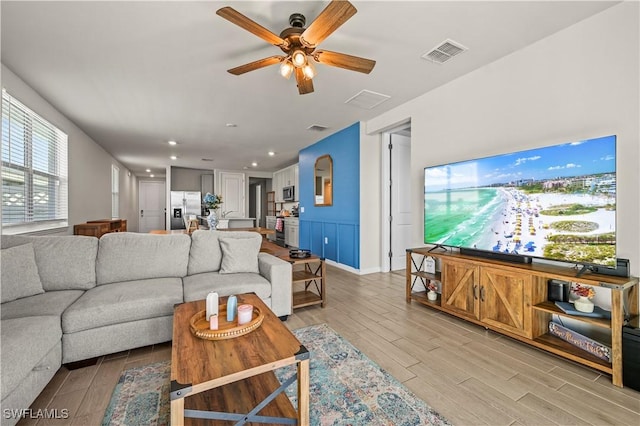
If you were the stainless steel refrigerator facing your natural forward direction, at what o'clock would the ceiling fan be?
The ceiling fan is roughly at 12 o'clock from the stainless steel refrigerator.

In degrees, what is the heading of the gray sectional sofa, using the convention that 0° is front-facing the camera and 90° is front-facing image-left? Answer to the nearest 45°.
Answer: approximately 315°

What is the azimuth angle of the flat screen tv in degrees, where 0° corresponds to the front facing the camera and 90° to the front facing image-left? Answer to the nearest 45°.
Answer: approximately 45°

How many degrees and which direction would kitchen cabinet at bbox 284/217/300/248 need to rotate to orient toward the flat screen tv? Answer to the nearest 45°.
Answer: approximately 45° to its left

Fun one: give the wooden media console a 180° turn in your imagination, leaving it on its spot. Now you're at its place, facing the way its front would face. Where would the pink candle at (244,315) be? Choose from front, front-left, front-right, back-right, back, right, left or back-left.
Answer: back

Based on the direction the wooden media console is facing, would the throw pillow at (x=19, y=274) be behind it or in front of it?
in front

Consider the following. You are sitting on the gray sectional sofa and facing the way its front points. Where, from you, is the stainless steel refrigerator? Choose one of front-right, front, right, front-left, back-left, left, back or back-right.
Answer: back-left

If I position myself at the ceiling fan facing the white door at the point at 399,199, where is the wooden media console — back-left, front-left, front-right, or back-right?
front-right

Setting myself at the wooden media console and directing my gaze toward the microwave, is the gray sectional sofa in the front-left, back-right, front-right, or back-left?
front-left

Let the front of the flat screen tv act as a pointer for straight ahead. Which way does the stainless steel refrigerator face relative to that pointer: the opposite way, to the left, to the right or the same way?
to the left

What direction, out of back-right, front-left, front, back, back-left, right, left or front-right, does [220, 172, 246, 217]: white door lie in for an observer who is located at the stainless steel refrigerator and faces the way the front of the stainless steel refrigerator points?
left

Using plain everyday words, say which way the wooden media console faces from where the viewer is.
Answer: facing the viewer and to the left of the viewer

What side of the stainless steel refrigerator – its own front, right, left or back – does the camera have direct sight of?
front
